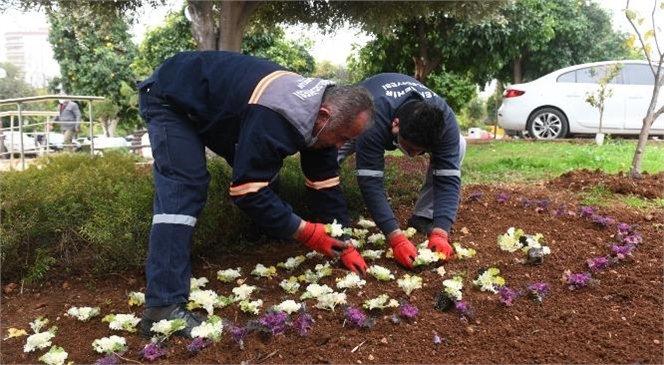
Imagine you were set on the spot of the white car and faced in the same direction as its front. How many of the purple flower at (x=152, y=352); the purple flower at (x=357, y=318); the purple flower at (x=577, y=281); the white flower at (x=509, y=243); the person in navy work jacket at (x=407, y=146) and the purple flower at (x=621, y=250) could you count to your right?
6

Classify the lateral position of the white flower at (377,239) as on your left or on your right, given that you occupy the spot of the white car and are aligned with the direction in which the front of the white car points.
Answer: on your right

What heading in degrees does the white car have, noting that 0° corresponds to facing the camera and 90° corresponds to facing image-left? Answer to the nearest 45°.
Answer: approximately 270°

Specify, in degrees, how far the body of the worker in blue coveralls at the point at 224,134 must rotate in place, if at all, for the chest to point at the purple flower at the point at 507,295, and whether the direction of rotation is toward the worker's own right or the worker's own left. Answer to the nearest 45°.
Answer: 0° — they already face it

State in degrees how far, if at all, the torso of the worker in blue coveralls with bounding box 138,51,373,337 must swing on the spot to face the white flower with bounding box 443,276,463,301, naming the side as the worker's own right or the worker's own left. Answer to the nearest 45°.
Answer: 0° — they already face it

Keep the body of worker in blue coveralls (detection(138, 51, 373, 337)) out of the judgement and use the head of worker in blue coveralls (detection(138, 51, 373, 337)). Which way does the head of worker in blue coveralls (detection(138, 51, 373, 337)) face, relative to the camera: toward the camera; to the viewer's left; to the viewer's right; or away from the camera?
to the viewer's right

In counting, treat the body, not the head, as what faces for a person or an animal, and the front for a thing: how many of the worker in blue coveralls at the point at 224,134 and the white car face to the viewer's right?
2

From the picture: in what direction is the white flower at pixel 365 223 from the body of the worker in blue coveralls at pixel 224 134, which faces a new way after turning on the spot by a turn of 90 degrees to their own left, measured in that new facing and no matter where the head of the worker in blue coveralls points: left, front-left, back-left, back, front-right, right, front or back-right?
front-right

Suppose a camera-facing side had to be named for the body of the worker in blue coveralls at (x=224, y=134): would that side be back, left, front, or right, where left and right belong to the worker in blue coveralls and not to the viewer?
right

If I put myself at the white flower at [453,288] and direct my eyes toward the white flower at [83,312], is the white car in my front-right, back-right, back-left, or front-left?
back-right

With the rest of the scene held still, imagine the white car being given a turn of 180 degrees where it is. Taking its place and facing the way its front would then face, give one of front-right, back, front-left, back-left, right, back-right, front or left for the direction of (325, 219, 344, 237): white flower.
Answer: left

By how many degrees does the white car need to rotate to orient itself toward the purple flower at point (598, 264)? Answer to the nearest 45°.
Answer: approximately 90° to its right

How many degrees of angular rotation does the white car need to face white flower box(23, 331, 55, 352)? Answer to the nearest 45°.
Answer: approximately 90° to its right
